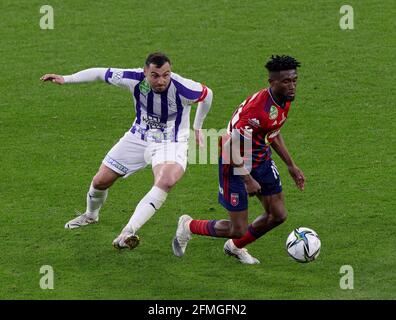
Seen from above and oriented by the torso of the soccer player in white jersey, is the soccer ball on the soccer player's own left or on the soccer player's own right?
on the soccer player's own left

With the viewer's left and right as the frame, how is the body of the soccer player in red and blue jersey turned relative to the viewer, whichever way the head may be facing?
facing the viewer and to the right of the viewer

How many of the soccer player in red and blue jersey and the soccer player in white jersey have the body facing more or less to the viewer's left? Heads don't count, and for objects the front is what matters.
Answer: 0

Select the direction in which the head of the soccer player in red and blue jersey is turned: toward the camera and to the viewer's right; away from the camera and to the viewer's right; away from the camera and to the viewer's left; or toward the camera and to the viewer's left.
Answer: toward the camera and to the viewer's right

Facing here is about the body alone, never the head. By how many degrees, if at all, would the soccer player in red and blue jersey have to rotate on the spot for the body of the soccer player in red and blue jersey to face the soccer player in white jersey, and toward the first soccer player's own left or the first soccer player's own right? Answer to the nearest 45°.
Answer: approximately 180°

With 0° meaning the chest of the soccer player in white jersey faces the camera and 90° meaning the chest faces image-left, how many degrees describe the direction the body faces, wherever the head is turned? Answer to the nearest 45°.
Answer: approximately 0°

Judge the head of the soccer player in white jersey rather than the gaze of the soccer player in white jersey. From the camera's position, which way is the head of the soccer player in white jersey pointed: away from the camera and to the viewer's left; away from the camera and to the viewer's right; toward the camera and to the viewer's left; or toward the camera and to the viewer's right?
toward the camera and to the viewer's right
